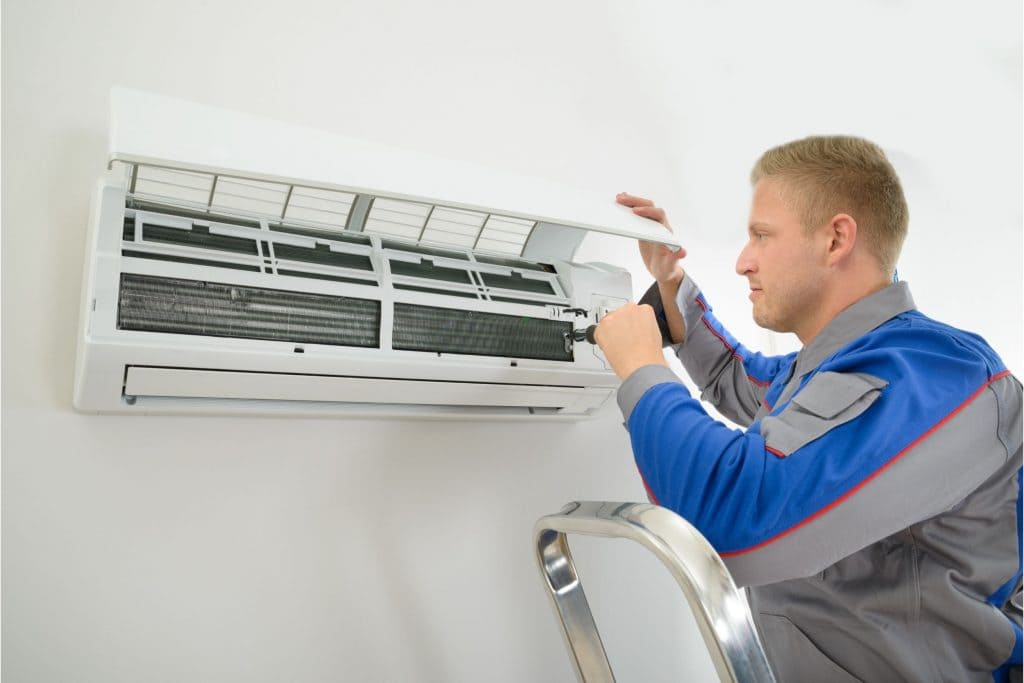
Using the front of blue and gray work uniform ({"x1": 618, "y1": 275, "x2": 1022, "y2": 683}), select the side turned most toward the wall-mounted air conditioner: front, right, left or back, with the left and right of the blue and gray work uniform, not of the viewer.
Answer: front

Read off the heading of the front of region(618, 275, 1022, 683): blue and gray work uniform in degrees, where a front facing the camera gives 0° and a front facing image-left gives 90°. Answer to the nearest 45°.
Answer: approximately 90°

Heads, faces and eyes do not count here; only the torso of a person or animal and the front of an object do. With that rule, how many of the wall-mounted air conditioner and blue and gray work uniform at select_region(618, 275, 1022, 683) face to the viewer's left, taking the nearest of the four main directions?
1

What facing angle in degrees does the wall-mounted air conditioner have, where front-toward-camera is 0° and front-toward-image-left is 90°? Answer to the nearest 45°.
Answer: approximately 315°

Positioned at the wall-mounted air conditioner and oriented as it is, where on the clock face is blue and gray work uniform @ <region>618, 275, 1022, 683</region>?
The blue and gray work uniform is roughly at 11 o'clock from the wall-mounted air conditioner.

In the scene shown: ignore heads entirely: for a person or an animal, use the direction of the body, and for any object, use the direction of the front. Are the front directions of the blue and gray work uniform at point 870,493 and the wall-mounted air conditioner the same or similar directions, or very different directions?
very different directions
